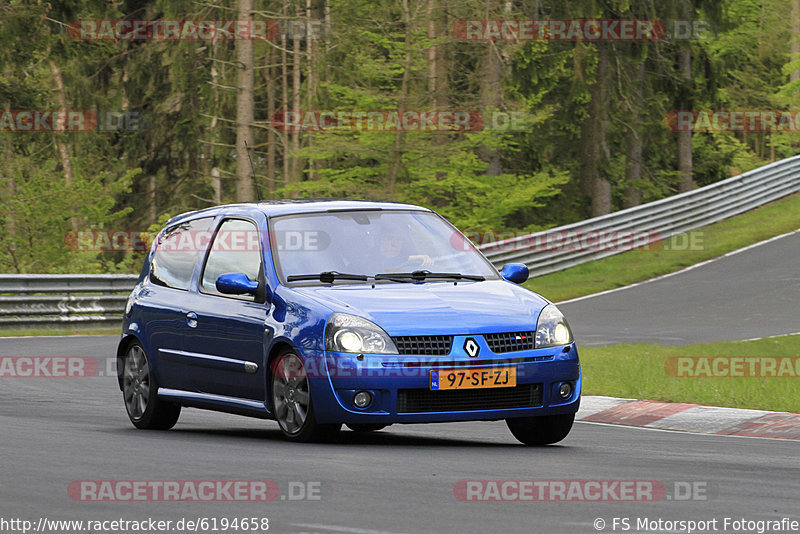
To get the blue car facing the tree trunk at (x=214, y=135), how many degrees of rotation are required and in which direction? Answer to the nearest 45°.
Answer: approximately 135° to its left

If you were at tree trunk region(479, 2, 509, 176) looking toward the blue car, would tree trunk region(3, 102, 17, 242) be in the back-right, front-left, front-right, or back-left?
front-right

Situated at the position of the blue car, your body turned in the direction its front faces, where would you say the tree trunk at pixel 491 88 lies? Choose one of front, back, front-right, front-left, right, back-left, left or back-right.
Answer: back-left

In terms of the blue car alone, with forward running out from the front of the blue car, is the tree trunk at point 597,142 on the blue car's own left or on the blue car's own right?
on the blue car's own left

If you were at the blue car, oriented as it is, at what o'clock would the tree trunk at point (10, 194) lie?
The tree trunk is roughly at 7 o'clock from the blue car.

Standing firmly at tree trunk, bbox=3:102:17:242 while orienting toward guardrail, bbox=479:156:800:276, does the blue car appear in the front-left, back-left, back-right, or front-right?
front-right

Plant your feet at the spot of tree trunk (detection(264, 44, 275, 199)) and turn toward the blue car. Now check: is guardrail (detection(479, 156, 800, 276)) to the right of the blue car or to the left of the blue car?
left

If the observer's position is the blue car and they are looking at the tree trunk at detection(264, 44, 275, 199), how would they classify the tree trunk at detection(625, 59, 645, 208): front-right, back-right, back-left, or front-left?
front-right

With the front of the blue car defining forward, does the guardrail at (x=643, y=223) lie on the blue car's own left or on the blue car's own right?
on the blue car's own left

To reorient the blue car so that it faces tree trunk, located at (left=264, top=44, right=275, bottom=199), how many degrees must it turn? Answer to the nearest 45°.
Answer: approximately 135° to its left
